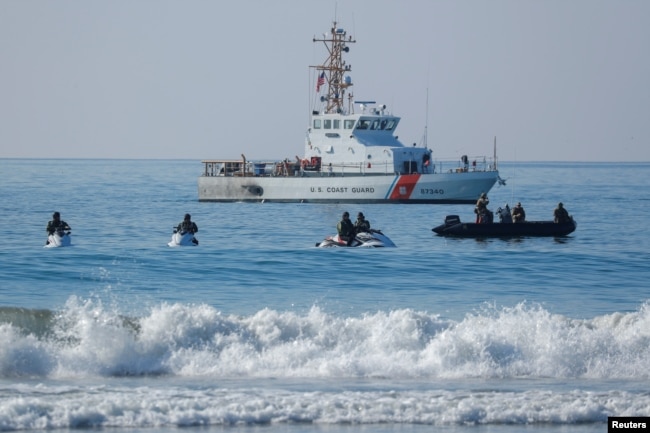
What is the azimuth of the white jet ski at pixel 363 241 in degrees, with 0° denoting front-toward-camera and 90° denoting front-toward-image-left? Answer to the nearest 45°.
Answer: approximately 270°

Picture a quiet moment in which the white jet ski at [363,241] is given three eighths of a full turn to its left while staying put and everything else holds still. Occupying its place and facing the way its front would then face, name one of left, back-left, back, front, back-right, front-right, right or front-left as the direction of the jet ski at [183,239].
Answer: front-left

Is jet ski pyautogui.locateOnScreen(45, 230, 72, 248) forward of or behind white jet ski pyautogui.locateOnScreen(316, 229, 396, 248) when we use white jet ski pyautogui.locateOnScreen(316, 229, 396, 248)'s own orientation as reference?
behind

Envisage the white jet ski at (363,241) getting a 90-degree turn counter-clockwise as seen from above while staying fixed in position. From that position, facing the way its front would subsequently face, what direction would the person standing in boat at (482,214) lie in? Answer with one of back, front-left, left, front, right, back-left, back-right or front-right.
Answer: front-right
